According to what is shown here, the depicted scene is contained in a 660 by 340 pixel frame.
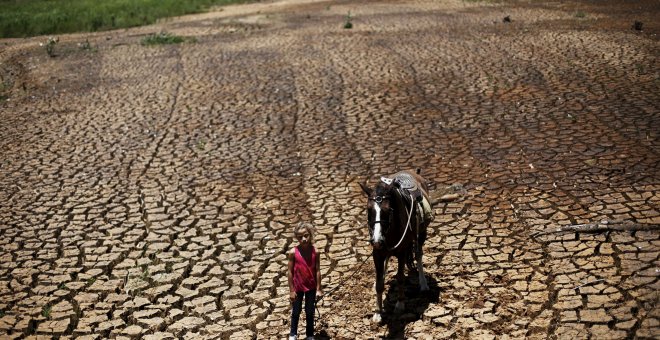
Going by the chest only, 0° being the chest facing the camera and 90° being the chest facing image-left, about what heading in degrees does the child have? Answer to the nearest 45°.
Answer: approximately 0°

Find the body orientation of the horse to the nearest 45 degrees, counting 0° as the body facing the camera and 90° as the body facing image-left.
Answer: approximately 45°

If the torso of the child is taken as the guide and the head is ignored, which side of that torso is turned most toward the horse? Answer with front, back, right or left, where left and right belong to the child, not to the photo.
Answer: left
